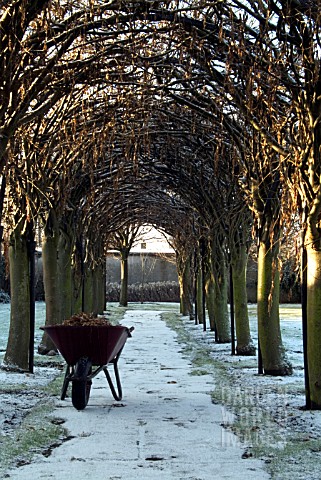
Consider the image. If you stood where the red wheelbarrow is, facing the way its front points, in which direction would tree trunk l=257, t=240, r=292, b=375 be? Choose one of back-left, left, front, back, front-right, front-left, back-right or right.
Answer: back-left

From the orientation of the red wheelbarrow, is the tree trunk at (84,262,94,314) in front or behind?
behind

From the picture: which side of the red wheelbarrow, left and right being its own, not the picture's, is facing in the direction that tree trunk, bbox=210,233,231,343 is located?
back

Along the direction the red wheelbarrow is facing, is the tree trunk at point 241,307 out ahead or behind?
behind

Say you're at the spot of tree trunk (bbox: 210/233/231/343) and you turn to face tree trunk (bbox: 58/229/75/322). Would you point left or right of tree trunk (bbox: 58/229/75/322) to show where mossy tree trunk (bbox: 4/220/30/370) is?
left

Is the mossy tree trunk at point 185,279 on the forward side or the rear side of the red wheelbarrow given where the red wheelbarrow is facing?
on the rear side
